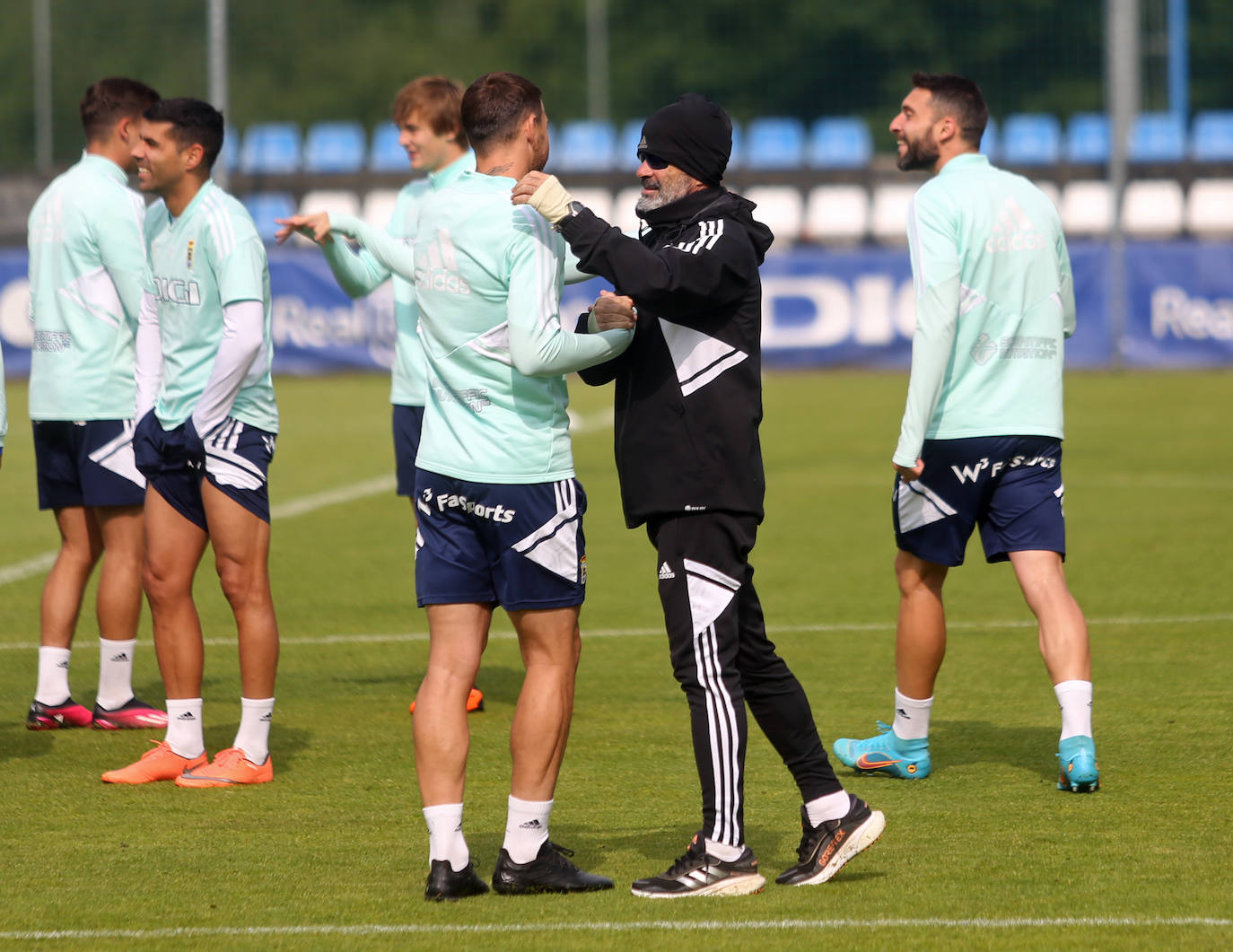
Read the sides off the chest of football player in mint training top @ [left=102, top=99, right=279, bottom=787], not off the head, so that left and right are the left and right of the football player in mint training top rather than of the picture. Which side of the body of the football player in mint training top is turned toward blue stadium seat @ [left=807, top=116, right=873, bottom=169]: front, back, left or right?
back

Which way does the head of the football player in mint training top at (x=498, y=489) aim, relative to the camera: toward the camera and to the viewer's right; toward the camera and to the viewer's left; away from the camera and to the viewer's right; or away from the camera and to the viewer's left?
away from the camera and to the viewer's right

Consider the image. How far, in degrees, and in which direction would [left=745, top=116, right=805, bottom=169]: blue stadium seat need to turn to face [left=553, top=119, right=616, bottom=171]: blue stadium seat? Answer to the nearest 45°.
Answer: approximately 90° to its right

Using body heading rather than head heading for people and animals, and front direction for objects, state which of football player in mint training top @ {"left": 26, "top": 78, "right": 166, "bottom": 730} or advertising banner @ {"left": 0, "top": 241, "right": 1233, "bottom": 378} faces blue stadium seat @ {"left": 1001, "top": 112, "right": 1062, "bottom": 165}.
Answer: the football player in mint training top

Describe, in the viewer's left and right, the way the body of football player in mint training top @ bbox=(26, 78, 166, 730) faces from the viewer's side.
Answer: facing away from the viewer and to the right of the viewer

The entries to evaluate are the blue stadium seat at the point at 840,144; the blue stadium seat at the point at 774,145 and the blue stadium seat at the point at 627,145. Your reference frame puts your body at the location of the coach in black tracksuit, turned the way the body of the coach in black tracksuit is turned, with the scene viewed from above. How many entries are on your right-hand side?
3

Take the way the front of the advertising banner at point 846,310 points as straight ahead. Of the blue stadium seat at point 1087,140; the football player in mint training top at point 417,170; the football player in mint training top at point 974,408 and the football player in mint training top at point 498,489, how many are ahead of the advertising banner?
3

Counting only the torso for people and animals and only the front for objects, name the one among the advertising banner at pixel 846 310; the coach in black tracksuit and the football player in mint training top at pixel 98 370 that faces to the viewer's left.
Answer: the coach in black tracksuit
